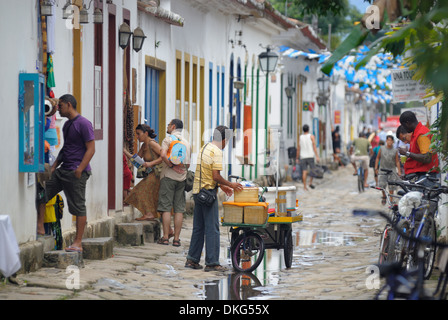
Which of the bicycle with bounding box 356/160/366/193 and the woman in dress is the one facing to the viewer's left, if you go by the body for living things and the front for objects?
the woman in dress

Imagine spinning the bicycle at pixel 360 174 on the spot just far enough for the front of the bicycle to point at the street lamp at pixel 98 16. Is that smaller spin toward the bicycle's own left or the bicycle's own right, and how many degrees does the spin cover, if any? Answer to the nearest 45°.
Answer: approximately 180°

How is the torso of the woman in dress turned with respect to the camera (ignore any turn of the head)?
to the viewer's left

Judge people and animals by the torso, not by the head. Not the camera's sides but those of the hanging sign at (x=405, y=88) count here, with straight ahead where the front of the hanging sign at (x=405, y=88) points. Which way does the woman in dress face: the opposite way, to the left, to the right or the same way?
to the right
